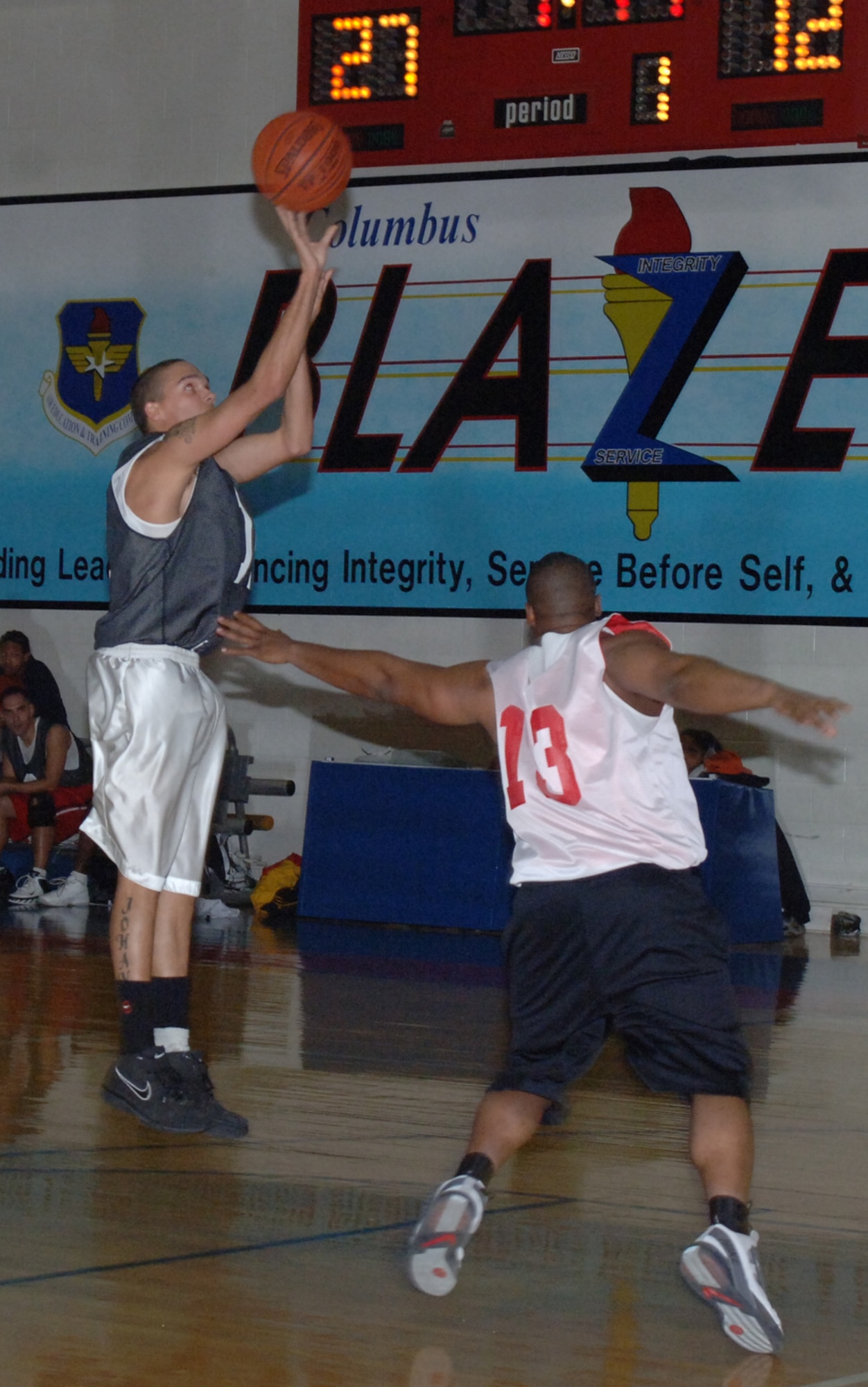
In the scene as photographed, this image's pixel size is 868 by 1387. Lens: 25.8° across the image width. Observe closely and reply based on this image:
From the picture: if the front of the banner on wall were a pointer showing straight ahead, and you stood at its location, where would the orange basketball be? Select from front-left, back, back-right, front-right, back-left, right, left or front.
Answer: front

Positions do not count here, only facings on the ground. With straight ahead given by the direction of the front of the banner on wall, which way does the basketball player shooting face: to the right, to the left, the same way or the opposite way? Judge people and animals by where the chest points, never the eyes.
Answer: to the left

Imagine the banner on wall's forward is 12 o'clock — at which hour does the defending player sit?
The defending player is roughly at 12 o'clock from the banner on wall.

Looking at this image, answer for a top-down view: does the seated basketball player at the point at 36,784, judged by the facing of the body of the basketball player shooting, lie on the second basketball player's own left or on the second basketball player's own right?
on the second basketball player's own left

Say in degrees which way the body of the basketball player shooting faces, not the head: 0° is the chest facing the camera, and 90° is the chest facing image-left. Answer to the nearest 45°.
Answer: approximately 270°

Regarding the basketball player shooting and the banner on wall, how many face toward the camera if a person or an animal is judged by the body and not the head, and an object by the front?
1

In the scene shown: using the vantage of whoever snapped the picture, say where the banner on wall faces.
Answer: facing the viewer

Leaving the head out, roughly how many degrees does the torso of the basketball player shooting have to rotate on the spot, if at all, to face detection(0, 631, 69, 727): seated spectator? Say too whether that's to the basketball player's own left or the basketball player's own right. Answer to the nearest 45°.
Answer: approximately 90° to the basketball player's own left
